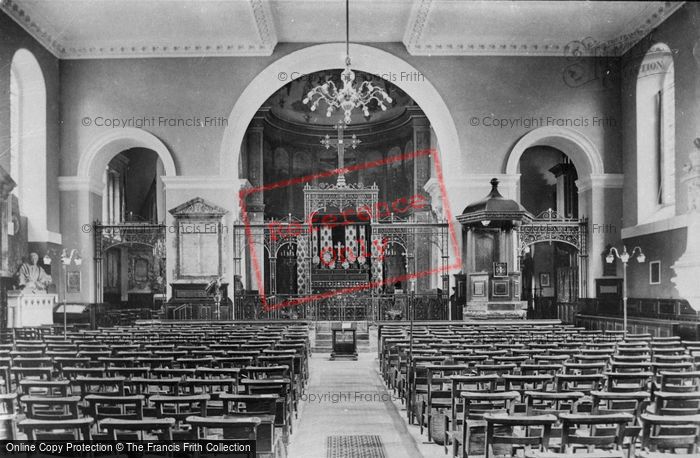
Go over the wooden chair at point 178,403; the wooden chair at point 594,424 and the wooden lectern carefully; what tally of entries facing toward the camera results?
1

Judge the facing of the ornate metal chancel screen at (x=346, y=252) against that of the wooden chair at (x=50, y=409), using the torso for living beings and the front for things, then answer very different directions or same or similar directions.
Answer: very different directions

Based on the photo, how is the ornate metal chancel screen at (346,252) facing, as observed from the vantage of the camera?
facing the viewer

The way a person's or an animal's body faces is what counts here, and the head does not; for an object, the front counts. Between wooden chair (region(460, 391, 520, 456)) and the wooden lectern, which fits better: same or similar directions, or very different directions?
very different directions

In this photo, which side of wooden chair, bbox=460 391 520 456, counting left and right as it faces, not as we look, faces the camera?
back

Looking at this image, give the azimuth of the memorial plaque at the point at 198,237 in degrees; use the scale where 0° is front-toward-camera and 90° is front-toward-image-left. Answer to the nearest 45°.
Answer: approximately 0°

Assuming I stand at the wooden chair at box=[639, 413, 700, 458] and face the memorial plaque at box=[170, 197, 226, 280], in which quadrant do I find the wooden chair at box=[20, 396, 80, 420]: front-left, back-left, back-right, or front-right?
front-left

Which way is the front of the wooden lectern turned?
toward the camera

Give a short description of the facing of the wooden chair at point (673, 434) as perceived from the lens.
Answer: facing away from the viewer

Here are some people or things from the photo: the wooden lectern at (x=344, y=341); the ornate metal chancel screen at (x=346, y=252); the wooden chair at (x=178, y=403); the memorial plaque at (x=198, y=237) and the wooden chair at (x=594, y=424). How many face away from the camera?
2

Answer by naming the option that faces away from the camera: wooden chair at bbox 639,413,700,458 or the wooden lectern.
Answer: the wooden chair

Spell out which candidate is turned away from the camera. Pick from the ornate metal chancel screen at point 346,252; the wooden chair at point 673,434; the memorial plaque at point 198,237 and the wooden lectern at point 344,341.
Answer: the wooden chair

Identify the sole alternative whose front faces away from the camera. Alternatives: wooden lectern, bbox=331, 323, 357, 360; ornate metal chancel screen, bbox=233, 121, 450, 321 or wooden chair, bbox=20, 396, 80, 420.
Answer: the wooden chair

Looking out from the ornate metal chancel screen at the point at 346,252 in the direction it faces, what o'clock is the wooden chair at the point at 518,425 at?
The wooden chair is roughly at 12 o'clock from the ornate metal chancel screen.

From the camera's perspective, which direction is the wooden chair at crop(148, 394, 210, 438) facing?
away from the camera
